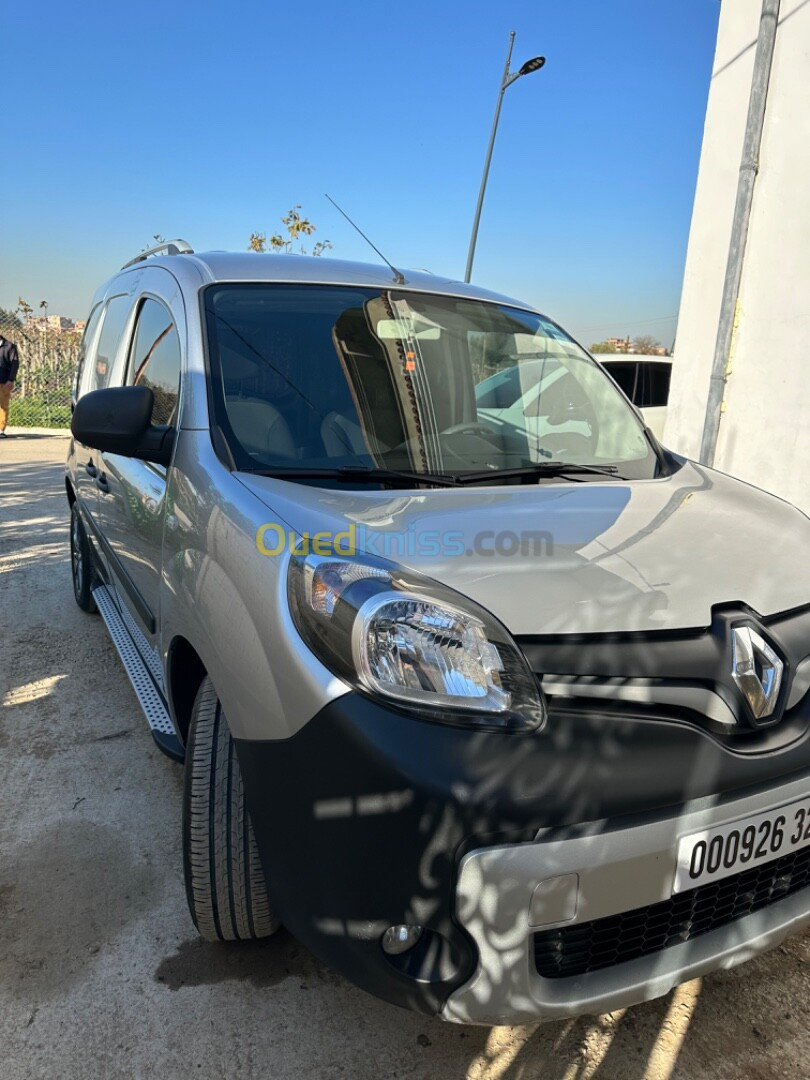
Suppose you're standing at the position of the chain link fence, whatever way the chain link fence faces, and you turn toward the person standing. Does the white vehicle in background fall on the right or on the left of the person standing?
left

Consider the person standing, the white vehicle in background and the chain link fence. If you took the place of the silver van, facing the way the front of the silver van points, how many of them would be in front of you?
0

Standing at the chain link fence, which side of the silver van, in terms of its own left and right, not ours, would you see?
back

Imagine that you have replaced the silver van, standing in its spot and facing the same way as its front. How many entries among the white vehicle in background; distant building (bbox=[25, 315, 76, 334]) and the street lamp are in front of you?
0

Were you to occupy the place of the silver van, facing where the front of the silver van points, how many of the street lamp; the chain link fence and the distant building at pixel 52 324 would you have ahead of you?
0

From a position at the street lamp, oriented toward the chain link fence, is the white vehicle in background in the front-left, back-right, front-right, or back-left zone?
front-left

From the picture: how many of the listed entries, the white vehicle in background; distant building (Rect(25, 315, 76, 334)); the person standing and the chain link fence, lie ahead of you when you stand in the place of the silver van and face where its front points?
0

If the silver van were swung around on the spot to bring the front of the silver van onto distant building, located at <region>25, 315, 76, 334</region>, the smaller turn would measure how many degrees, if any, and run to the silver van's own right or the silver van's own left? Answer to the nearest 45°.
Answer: approximately 180°

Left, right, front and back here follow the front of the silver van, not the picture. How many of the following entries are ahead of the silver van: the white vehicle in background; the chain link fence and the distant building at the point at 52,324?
0

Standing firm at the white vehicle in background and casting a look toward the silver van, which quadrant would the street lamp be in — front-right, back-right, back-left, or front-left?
back-right

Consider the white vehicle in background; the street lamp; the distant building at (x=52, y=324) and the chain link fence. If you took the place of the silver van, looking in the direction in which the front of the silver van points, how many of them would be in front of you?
0

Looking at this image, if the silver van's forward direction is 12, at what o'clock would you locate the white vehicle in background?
The white vehicle in background is roughly at 8 o'clock from the silver van.

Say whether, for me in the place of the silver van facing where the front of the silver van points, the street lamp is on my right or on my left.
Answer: on my left

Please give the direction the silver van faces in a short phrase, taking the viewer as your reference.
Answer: facing the viewer and to the right of the viewer

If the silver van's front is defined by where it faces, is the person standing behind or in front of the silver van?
behind

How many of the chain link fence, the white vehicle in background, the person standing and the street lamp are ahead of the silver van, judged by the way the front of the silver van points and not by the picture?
0

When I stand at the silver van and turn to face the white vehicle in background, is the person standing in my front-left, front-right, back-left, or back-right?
front-left
